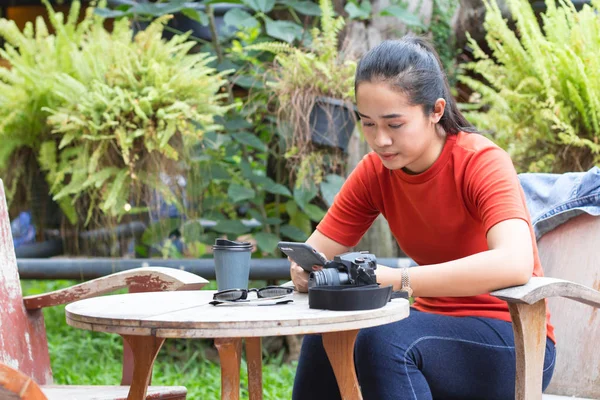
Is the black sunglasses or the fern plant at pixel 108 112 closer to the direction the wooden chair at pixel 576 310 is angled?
the black sunglasses

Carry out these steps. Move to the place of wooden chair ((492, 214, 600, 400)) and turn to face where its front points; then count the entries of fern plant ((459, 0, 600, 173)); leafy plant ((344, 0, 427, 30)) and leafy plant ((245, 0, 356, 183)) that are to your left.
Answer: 0

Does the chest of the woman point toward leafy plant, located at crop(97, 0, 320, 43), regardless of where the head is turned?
no

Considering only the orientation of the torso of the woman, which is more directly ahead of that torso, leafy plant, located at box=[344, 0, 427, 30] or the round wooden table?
the round wooden table

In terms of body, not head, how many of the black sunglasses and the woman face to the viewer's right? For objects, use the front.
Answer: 0

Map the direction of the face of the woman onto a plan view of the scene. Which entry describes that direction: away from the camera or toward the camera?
toward the camera

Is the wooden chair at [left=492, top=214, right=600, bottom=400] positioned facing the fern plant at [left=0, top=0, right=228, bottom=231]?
no

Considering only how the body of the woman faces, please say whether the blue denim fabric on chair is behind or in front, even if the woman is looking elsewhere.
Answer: behind

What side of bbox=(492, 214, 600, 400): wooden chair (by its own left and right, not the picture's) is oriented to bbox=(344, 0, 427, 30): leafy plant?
right

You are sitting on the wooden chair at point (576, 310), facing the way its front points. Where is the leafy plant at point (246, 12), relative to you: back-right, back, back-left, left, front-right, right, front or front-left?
right

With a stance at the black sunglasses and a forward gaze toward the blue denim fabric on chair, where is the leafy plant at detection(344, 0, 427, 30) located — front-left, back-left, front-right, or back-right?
front-left

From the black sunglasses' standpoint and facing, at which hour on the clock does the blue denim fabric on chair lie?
The blue denim fabric on chair is roughly at 8 o'clock from the black sunglasses.

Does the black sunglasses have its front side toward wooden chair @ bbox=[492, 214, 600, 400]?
no

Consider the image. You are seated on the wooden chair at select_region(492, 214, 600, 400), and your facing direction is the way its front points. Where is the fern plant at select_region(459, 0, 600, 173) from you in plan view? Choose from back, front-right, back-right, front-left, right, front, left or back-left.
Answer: back-right

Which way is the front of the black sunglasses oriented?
toward the camera

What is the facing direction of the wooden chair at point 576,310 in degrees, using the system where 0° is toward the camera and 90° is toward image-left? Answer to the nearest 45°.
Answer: approximately 45°

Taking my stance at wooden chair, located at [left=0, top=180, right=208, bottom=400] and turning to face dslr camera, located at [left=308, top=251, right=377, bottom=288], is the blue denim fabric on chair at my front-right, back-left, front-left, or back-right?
front-left

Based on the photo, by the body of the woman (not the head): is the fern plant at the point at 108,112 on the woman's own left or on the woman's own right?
on the woman's own right

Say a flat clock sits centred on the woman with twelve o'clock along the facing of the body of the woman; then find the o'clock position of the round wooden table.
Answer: The round wooden table is roughly at 12 o'clock from the woman.
